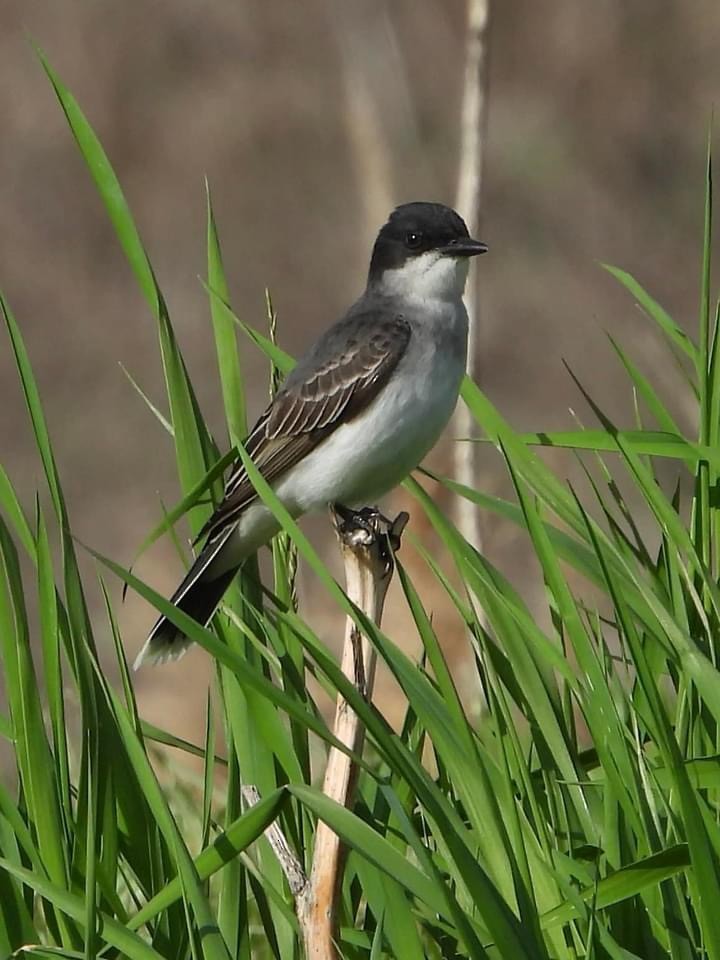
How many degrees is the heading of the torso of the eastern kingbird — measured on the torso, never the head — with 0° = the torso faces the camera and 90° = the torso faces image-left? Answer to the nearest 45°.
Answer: approximately 270°
